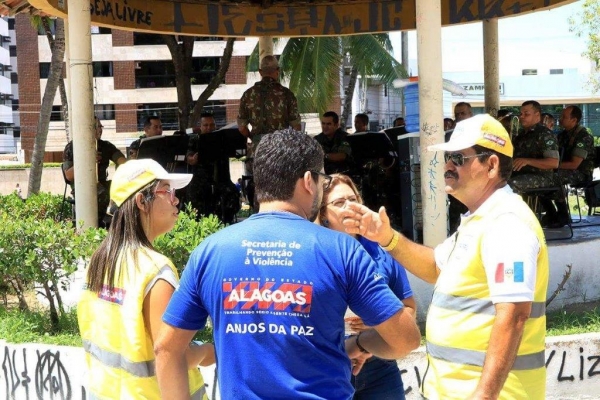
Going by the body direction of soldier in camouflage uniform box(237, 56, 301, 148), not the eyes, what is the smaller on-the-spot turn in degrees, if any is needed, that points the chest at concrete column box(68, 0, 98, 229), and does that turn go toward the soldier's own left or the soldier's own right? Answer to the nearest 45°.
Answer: approximately 135° to the soldier's own left

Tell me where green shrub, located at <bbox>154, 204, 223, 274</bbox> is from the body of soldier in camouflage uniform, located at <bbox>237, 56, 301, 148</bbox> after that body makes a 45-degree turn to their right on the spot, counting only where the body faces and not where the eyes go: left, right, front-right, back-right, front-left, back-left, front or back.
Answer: back-right

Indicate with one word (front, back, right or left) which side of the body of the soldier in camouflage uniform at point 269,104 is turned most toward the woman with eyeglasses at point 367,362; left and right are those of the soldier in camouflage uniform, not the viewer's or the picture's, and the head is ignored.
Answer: back

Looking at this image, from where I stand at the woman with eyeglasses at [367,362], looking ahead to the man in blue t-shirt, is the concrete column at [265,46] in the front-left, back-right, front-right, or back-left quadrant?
back-right

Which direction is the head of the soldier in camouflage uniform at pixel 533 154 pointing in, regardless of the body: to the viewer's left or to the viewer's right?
to the viewer's left

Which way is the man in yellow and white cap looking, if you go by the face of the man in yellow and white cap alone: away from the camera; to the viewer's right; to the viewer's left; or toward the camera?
to the viewer's left

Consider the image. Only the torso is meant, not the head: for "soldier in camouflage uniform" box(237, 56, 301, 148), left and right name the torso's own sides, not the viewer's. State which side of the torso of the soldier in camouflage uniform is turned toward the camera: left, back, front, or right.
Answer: back

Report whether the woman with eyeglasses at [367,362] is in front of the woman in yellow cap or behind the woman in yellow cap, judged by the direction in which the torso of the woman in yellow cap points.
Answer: in front

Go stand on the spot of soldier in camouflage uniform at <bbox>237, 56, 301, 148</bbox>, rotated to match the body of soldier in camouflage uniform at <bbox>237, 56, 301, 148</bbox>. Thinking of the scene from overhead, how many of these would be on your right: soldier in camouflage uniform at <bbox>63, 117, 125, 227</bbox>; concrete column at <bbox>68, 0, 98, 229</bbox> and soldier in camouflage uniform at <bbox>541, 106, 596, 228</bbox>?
1

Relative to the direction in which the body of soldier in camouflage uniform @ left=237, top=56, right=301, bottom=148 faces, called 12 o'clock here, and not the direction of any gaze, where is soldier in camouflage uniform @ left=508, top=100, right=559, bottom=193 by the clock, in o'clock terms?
soldier in camouflage uniform @ left=508, top=100, right=559, bottom=193 is roughly at 4 o'clock from soldier in camouflage uniform @ left=237, top=56, right=301, bottom=148.

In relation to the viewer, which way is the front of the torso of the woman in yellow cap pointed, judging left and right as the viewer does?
facing away from the viewer and to the right of the viewer

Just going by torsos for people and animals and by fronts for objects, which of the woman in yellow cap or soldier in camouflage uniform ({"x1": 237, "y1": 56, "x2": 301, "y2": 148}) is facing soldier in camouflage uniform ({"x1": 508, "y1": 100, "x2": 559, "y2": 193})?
the woman in yellow cap

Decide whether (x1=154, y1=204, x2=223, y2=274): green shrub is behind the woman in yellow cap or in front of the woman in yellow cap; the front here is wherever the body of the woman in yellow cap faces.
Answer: in front

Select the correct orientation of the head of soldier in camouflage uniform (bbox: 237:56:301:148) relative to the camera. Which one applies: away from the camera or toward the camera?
away from the camera

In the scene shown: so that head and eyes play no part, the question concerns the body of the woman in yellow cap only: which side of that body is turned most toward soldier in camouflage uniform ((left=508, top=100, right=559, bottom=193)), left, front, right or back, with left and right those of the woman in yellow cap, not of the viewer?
front

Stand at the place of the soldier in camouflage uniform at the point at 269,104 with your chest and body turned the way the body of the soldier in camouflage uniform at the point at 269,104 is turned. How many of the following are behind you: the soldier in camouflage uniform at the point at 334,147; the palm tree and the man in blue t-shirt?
1

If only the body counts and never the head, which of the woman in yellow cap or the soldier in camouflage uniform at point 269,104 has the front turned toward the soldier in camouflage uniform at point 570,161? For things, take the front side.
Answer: the woman in yellow cap

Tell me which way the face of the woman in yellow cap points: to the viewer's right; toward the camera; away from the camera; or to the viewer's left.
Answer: to the viewer's right
